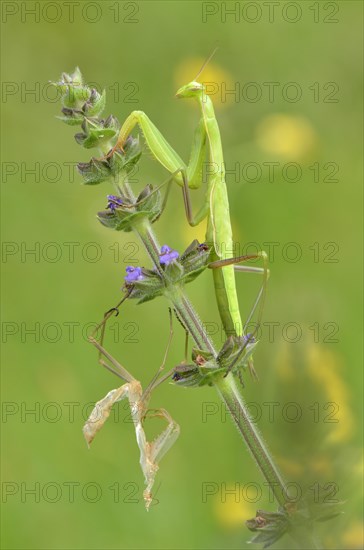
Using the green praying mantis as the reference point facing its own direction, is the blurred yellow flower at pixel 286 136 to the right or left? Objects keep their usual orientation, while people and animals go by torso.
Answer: on its right

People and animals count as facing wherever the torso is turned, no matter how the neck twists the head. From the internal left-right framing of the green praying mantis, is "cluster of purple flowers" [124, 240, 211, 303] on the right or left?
on its left

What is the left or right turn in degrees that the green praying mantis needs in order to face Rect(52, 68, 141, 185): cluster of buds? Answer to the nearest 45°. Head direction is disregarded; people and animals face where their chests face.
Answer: approximately 45° to its left

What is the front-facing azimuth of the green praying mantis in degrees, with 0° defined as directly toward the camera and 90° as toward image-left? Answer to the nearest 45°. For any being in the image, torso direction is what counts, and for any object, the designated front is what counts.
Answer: approximately 90°

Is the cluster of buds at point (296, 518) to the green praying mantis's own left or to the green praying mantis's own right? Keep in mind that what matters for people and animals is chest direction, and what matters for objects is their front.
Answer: on its left

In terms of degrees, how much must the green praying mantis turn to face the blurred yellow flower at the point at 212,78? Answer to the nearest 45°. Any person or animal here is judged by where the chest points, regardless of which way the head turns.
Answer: approximately 90° to its right
